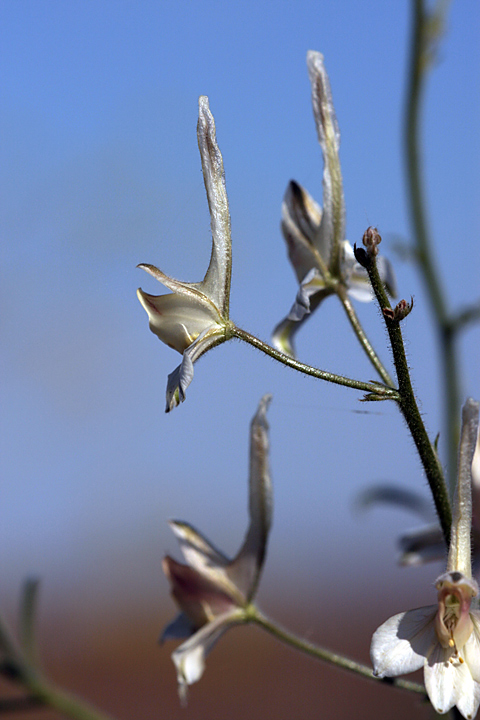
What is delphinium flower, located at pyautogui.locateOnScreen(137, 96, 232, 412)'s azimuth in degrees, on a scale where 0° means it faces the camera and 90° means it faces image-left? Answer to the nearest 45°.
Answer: approximately 90°
